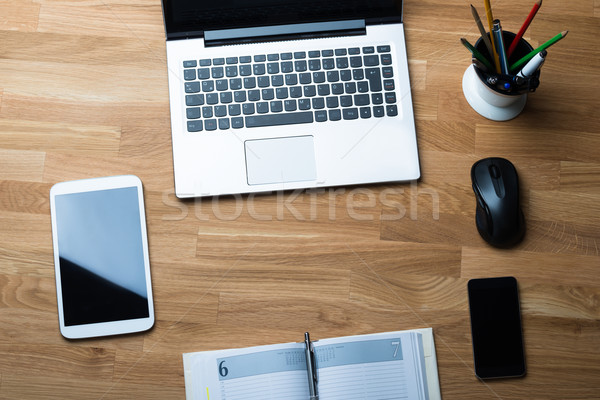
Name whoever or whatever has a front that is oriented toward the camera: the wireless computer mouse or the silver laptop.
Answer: the silver laptop

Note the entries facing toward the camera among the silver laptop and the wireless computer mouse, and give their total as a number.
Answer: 1

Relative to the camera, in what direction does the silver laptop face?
facing the viewer

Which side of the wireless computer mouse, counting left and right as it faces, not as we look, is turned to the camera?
back

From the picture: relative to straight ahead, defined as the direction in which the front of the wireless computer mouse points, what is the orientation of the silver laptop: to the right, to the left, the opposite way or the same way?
the opposite way
